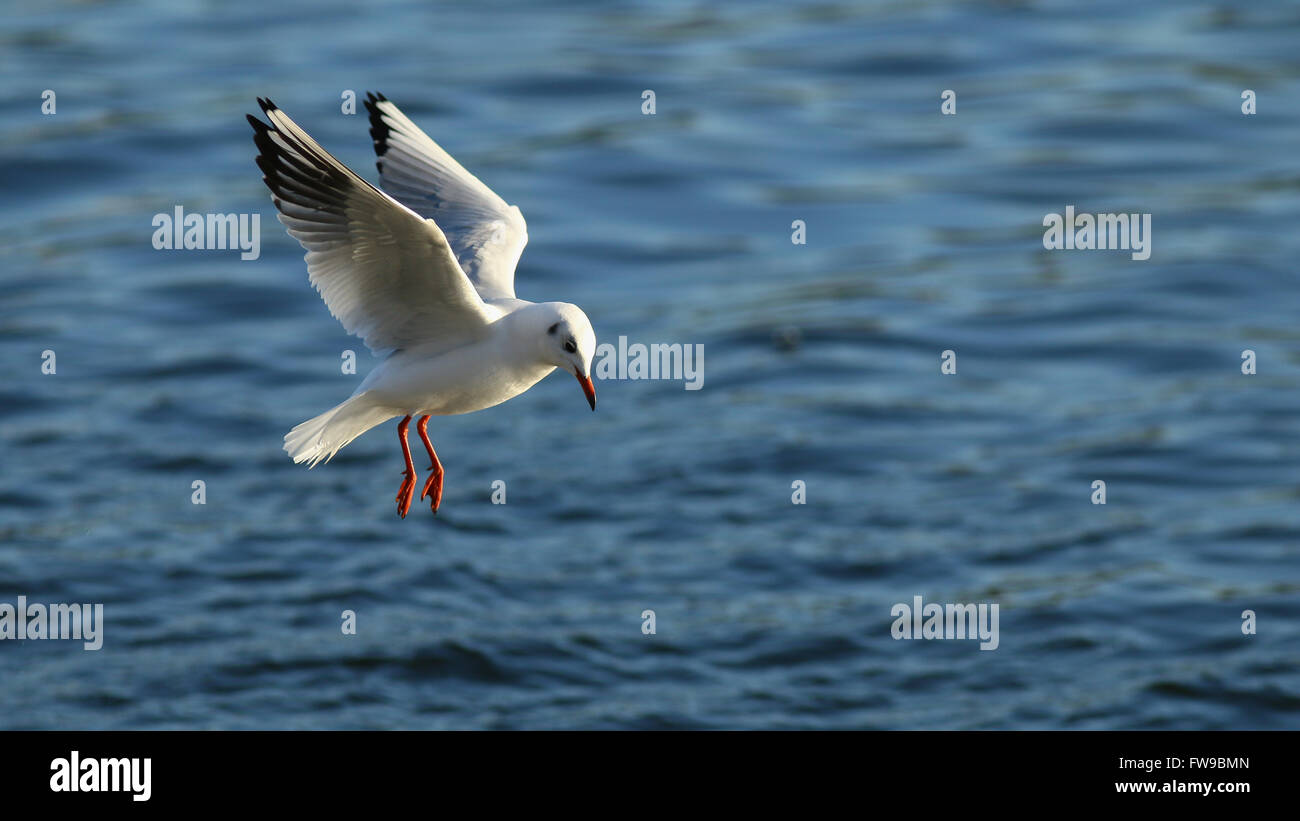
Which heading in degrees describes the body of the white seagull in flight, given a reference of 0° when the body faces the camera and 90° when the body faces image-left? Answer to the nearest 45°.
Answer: approximately 270°
